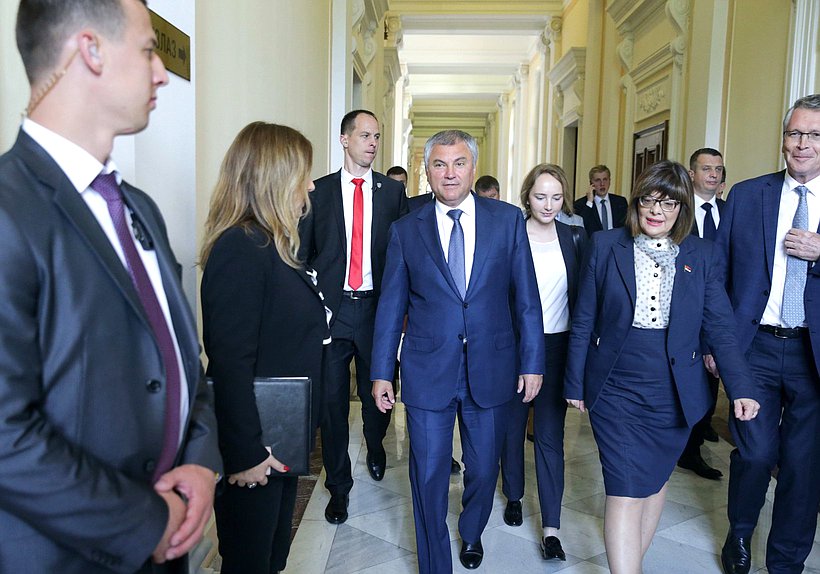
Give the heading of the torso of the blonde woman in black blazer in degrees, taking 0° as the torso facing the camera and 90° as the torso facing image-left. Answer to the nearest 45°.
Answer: approximately 270°

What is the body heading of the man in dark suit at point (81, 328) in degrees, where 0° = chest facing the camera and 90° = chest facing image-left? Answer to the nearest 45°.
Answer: approximately 315°

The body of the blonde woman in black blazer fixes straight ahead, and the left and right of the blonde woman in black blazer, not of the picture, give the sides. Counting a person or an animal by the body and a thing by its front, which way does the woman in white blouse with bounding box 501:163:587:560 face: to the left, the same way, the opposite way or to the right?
to the right

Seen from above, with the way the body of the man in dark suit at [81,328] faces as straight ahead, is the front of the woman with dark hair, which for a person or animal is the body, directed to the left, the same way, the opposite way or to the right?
to the right

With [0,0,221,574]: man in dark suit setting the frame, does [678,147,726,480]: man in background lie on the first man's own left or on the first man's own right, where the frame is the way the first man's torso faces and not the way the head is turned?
on the first man's own left

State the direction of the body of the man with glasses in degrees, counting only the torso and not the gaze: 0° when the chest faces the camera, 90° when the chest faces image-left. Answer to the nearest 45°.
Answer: approximately 0°

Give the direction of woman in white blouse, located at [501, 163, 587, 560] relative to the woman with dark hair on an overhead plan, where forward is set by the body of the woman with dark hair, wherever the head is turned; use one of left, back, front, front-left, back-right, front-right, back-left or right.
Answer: back-right

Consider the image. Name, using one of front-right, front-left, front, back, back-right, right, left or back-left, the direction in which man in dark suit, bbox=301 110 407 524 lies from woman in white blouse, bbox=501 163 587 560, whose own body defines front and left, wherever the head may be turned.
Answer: right

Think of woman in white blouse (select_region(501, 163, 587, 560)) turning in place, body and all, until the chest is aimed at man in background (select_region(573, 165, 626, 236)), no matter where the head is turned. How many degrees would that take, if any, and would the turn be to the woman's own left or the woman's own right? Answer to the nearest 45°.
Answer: approximately 180°

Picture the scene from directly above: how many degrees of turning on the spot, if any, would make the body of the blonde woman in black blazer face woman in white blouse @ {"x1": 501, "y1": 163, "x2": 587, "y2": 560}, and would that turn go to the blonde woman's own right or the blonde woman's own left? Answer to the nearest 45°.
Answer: approximately 45° to the blonde woman's own left

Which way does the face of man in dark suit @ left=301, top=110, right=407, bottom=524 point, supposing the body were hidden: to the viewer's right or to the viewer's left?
to the viewer's right

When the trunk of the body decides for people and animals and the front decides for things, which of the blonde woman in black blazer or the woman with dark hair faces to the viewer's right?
the blonde woman in black blazer

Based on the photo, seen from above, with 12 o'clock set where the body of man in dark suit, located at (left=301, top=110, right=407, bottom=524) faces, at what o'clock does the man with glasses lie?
The man with glasses is roughly at 10 o'clock from the man in dark suit.
